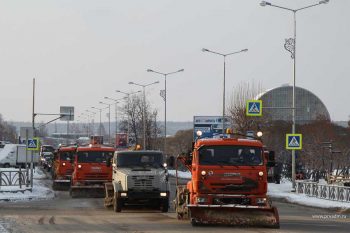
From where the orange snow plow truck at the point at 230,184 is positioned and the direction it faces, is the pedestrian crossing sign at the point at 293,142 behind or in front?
behind

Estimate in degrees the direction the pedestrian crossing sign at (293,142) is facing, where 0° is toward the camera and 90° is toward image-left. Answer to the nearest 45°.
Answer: approximately 0°

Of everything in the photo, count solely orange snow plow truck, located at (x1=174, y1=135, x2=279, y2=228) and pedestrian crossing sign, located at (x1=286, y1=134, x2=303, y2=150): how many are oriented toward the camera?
2

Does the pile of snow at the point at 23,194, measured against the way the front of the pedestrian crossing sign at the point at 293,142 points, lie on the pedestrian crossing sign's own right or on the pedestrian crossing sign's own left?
on the pedestrian crossing sign's own right

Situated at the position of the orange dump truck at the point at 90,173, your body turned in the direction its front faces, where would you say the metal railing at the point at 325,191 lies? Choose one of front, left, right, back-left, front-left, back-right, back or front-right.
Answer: left

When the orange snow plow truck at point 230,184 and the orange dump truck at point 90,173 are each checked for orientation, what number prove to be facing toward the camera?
2

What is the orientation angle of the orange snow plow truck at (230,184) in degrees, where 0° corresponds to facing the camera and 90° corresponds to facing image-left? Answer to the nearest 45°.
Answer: approximately 0°

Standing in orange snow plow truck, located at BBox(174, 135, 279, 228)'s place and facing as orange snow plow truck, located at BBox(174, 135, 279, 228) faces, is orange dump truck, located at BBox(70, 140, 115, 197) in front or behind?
behind
